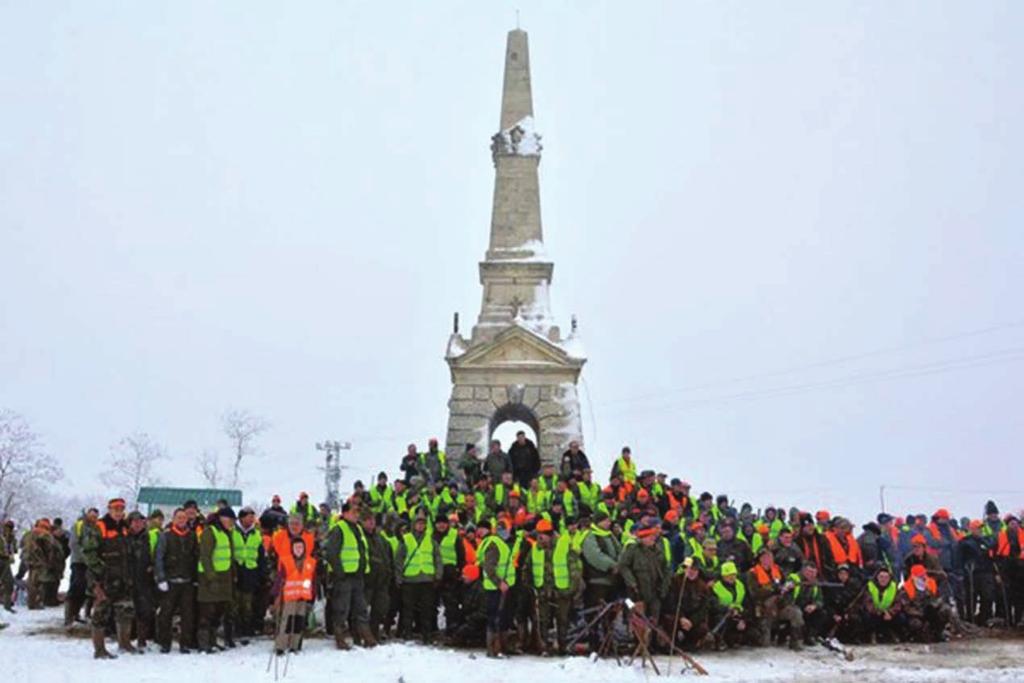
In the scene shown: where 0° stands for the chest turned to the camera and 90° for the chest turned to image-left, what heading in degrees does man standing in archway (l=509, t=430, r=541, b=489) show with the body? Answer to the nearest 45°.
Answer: approximately 0°

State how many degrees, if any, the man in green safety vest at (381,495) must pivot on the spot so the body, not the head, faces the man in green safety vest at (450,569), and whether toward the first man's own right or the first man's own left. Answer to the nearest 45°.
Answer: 0° — they already face them

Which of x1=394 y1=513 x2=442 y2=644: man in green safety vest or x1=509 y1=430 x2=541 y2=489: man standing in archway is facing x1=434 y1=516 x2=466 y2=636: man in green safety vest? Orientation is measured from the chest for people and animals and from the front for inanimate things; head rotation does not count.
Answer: the man standing in archway

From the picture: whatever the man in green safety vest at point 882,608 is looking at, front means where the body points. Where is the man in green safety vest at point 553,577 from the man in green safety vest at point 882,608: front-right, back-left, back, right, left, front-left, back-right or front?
front-right

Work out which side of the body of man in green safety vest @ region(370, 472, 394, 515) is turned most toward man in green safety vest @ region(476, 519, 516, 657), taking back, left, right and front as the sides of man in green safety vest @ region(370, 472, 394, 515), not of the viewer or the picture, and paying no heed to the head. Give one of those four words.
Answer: front

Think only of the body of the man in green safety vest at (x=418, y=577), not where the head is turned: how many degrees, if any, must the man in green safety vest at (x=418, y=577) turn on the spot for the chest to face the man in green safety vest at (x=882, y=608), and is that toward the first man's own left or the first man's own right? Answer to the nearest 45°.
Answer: approximately 90° to the first man's own left

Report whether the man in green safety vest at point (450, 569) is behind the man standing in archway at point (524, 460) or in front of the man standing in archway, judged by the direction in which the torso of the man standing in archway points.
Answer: in front

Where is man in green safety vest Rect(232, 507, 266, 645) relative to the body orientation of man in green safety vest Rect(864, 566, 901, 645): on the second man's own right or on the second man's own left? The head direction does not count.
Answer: on the second man's own right

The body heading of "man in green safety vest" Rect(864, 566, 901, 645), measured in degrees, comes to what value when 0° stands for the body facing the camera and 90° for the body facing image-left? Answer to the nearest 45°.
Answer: approximately 0°
